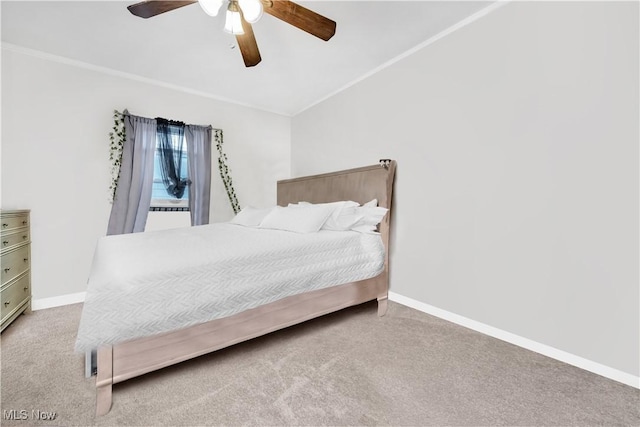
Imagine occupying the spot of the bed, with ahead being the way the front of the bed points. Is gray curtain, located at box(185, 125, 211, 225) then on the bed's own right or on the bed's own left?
on the bed's own right

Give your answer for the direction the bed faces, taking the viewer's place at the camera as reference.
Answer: facing the viewer and to the left of the viewer

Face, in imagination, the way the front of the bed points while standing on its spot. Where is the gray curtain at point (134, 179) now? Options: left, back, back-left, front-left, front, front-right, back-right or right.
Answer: right

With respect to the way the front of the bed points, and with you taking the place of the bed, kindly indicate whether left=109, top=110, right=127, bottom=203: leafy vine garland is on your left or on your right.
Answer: on your right

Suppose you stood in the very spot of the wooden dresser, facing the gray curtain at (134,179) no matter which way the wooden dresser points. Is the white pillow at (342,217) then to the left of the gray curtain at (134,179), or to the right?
right

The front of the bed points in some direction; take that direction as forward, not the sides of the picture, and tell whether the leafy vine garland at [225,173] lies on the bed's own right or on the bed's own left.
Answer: on the bed's own right
